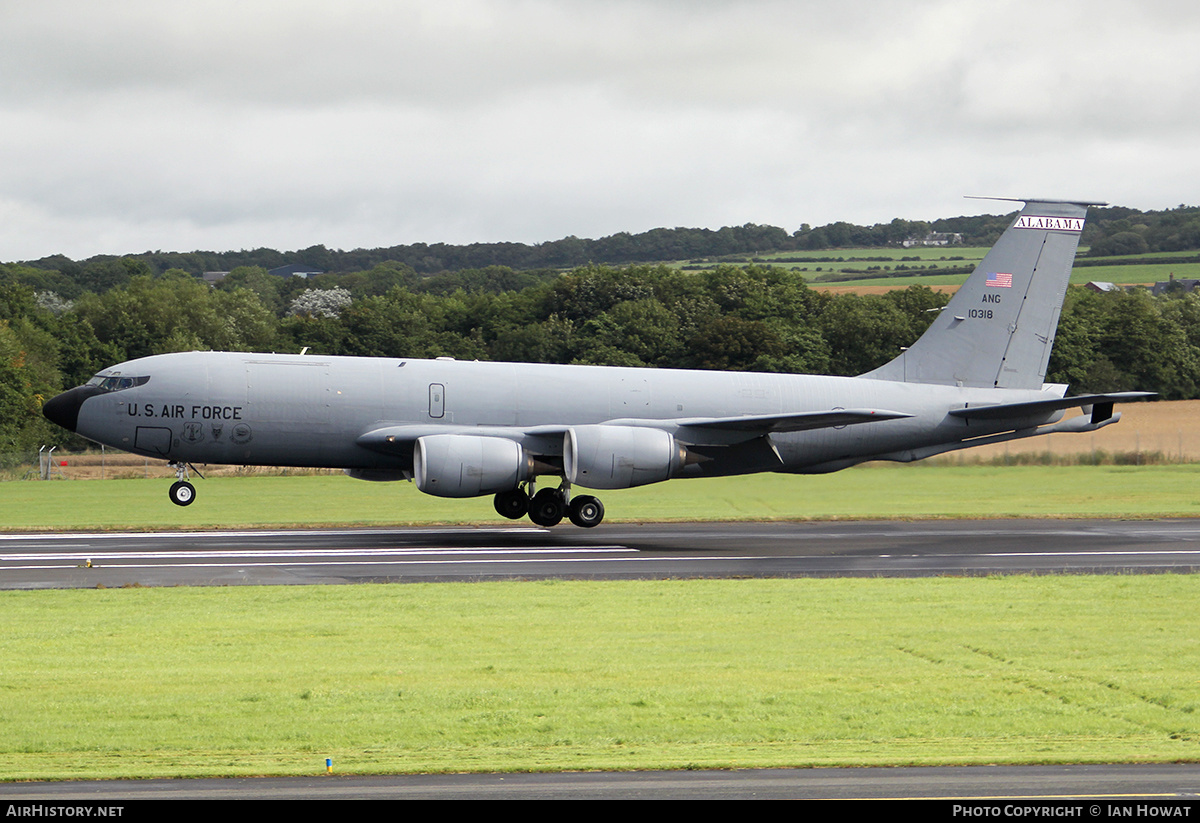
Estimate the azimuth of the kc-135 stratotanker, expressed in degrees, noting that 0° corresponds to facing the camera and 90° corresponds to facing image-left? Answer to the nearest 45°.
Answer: approximately 90°
